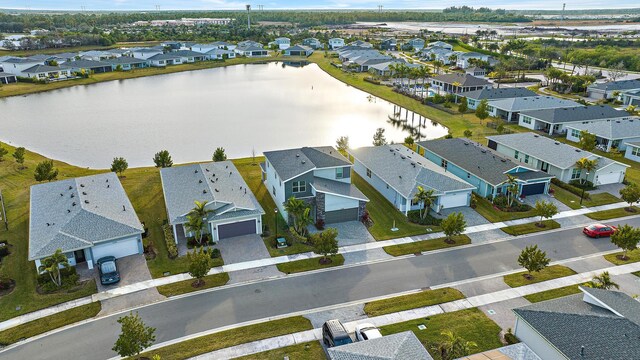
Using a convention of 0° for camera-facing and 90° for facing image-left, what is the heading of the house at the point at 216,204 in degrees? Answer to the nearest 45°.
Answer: approximately 0°

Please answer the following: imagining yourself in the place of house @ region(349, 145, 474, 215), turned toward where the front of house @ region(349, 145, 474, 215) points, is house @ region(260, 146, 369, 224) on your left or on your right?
on your right

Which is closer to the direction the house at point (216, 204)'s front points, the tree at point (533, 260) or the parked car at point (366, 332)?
the parked car

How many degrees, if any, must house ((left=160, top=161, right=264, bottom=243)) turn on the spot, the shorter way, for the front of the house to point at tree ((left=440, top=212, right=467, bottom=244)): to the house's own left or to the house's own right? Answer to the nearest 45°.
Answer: approximately 90° to the house's own left

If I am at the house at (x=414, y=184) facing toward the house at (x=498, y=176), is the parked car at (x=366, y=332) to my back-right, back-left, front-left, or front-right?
back-right

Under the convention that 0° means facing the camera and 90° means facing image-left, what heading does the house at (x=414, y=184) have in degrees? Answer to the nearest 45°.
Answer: approximately 315°

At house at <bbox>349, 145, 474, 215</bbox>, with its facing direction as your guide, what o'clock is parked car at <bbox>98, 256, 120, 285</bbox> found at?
The parked car is roughly at 3 o'clock from the house.

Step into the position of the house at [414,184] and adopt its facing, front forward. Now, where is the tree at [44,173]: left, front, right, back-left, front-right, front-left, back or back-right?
back-right

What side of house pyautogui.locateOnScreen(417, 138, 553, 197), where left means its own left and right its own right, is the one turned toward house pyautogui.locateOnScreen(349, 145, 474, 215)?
right
